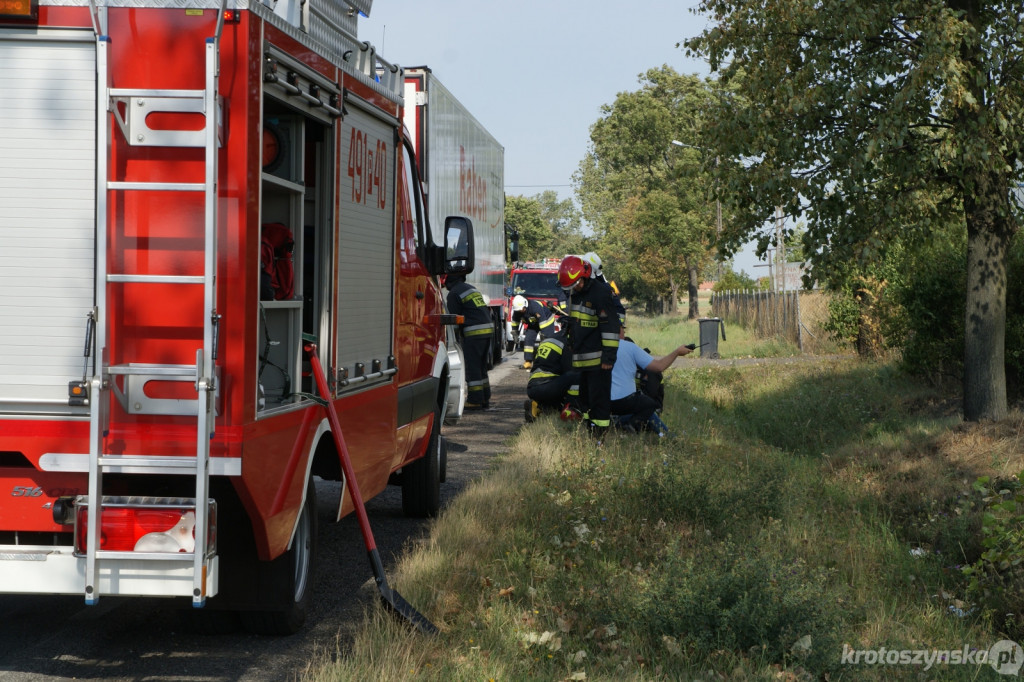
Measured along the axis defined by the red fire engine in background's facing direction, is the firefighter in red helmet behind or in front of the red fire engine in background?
in front

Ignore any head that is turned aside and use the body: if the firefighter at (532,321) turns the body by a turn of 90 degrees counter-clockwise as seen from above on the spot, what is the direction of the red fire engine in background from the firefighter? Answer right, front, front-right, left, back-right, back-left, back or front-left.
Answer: back-left

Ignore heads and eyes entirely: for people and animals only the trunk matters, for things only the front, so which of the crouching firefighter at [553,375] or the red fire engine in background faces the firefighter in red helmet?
the red fire engine in background

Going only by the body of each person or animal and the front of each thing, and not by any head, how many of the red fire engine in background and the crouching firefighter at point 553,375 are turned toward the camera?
1

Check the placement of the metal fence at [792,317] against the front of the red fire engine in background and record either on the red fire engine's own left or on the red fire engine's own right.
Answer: on the red fire engine's own left

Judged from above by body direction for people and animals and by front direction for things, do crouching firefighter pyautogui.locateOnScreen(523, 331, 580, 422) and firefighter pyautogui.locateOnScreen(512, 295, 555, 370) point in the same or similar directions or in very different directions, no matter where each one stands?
very different directions

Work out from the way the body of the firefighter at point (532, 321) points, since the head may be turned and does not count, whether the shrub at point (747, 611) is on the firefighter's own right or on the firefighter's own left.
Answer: on the firefighter's own left

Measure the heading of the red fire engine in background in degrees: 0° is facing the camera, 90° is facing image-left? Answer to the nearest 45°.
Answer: approximately 0°

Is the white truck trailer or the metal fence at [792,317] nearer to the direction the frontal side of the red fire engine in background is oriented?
the white truck trailer

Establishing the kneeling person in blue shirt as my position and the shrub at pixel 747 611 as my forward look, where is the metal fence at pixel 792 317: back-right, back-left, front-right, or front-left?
back-left

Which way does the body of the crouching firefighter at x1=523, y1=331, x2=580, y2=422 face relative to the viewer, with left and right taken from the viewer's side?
facing away from the viewer and to the right of the viewer

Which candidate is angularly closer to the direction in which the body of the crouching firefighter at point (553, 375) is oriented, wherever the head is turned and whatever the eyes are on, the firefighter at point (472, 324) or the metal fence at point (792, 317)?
the metal fence

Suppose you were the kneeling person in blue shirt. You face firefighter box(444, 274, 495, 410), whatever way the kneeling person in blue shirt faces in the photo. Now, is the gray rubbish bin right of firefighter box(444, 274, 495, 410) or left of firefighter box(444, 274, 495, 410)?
right

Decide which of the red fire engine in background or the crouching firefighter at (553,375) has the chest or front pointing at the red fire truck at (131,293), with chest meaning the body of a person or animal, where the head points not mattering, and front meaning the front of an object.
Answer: the red fire engine in background
